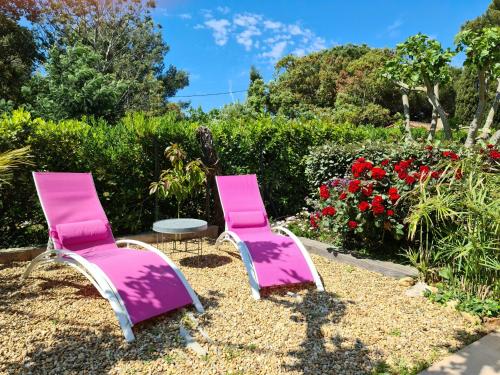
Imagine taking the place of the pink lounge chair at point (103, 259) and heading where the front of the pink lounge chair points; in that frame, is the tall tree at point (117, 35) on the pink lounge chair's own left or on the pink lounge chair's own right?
on the pink lounge chair's own left

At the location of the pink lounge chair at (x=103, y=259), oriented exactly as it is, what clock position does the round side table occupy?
The round side table is roughly at 9 o'clock from the pink lounge chair.

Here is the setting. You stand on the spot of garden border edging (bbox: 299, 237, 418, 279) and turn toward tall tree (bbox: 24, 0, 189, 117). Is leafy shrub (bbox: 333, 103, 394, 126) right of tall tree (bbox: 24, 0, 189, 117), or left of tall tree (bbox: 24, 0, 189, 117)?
right

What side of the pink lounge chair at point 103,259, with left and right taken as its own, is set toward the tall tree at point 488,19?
left

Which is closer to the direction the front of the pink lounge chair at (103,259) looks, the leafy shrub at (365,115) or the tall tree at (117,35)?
the leafy shrub

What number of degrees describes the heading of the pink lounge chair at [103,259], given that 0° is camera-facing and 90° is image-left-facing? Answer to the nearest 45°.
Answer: approximately 315°

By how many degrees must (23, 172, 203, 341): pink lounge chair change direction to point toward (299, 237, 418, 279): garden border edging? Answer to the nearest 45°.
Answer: approximately 45° to its left

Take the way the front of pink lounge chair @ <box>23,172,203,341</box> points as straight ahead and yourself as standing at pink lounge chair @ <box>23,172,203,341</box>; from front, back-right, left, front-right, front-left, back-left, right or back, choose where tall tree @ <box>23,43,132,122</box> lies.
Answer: back-left

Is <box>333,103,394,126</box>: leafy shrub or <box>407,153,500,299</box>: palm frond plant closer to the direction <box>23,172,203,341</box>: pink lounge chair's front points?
the palm frond plant

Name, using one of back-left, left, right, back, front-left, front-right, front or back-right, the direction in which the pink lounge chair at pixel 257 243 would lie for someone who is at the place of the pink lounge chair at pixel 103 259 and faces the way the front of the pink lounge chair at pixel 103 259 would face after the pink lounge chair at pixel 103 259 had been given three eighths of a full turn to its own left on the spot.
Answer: right
